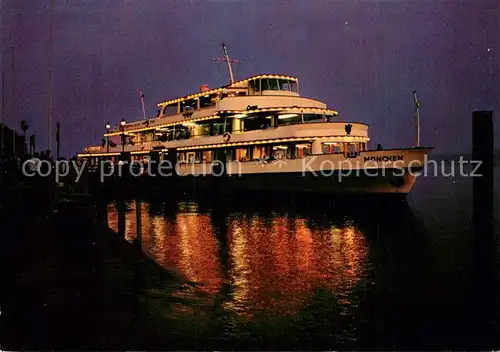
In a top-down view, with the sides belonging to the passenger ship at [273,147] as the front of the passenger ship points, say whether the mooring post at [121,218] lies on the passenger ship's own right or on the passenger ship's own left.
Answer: on the passenger ship's own right

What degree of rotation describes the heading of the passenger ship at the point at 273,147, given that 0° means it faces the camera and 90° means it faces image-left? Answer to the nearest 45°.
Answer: approximately 315°
